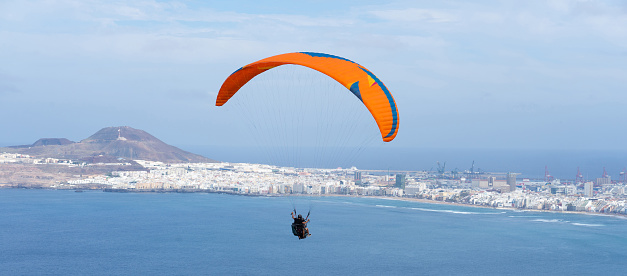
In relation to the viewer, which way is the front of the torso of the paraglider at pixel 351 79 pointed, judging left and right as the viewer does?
facing away from the viewer and to the right of the viewer
